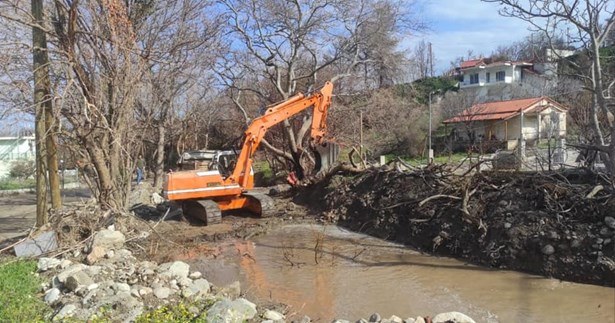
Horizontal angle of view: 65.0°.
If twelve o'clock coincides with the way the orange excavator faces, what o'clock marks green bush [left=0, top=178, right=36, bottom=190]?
The green bush is roughly at 8 o'clock from the orange excavator.

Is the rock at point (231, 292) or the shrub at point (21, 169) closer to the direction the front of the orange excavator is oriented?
the rock

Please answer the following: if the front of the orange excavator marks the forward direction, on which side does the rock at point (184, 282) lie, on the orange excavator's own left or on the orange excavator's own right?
on the orange excavator's own right

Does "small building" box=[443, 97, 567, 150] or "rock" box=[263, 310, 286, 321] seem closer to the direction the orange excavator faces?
the small building

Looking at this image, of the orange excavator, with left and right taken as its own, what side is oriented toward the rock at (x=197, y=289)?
right

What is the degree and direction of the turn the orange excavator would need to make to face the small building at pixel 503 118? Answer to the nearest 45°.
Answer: approximately 45° to its left

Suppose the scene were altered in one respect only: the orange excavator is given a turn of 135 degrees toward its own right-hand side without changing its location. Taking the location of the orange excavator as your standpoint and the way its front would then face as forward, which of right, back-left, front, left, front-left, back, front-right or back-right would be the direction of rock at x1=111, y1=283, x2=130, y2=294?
front-left

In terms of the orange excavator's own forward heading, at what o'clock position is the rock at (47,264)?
The rock is roughly at 4 o'clock from the orange excavator.

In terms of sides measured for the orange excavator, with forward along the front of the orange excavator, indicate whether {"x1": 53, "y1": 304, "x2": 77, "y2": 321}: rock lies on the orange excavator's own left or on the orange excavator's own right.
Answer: on the orange excavator's own right

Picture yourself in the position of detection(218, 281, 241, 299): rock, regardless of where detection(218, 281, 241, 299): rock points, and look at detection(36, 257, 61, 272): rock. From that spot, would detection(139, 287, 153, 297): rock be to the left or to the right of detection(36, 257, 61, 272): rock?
left

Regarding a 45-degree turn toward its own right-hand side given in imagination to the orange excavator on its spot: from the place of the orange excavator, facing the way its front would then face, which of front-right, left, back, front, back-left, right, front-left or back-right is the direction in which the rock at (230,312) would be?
front-right

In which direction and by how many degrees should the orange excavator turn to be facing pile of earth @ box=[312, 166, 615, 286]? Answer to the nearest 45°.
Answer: approximately 45° to its right

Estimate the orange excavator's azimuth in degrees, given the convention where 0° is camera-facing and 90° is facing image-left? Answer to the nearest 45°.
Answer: approximately 270°

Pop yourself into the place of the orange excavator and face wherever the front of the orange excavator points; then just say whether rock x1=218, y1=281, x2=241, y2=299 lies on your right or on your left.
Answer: on your right

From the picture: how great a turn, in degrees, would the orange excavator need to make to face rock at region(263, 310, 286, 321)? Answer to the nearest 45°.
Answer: approximately 90° to its right
